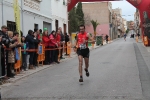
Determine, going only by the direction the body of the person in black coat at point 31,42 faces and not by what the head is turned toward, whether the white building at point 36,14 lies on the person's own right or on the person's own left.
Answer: on the person's own left

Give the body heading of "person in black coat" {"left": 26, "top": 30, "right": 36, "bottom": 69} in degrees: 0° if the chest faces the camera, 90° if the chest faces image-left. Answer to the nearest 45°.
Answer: approximately 270°

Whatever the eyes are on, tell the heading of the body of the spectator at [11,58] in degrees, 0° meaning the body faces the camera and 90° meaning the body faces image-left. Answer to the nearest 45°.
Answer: approximately 270°

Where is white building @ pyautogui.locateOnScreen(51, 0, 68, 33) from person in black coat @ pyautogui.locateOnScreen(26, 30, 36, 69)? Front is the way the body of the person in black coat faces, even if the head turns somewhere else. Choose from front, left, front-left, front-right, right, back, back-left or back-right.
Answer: left

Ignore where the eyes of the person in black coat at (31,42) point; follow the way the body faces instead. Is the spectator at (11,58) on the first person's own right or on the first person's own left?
on the first person's own right

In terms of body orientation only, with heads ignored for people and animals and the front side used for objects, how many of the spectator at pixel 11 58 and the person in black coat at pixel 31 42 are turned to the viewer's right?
2

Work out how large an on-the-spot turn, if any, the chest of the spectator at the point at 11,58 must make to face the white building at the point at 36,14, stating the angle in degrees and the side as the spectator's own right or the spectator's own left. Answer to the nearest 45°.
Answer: approximately 90° to the spectator's own left
